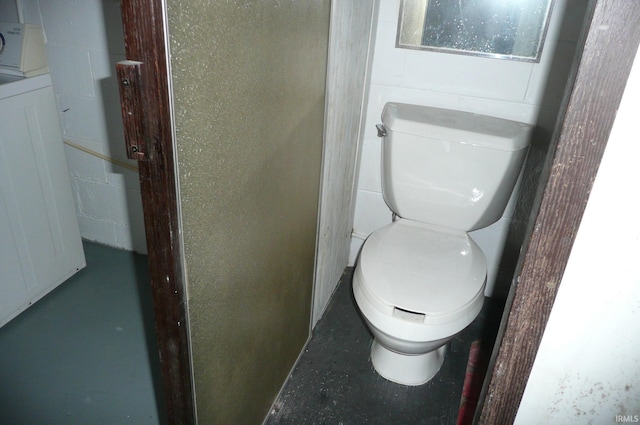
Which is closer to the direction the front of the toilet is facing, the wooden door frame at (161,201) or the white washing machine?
the wooden door frame

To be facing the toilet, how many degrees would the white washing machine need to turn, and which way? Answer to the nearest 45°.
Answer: approximately 90° to its left

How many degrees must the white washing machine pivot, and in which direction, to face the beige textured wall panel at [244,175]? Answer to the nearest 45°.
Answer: approximately 45° to its left

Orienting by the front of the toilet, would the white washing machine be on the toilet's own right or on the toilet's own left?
on the toilet's own right

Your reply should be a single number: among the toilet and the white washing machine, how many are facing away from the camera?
0

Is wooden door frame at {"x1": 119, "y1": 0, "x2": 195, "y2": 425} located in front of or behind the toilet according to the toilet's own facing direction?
in front

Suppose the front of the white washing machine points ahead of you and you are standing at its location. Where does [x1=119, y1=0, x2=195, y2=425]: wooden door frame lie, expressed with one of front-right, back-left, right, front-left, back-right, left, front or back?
front-left

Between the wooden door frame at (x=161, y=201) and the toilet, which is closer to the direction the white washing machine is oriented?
the wooden door frame
